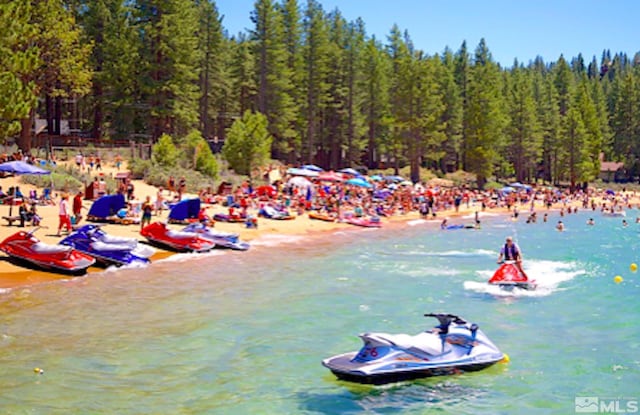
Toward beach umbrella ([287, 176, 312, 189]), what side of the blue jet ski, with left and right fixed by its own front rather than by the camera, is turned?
right

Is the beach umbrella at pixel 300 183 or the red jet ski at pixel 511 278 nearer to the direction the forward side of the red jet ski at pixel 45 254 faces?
the beach umbrella

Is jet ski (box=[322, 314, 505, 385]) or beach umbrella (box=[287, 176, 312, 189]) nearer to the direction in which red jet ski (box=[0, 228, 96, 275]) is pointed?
the beach umbrella

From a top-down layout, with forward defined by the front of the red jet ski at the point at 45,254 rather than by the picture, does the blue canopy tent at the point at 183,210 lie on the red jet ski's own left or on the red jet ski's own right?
on the red jet ski's own right

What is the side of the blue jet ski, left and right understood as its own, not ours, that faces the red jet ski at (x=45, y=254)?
left

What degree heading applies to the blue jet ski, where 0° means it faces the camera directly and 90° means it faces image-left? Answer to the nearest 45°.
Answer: approximately 135°

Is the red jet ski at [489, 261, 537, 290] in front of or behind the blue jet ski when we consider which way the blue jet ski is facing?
behind

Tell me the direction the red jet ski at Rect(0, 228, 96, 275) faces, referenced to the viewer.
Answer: facing away from the viewer and to the left of the viewer

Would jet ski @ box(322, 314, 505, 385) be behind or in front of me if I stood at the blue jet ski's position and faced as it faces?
behind
